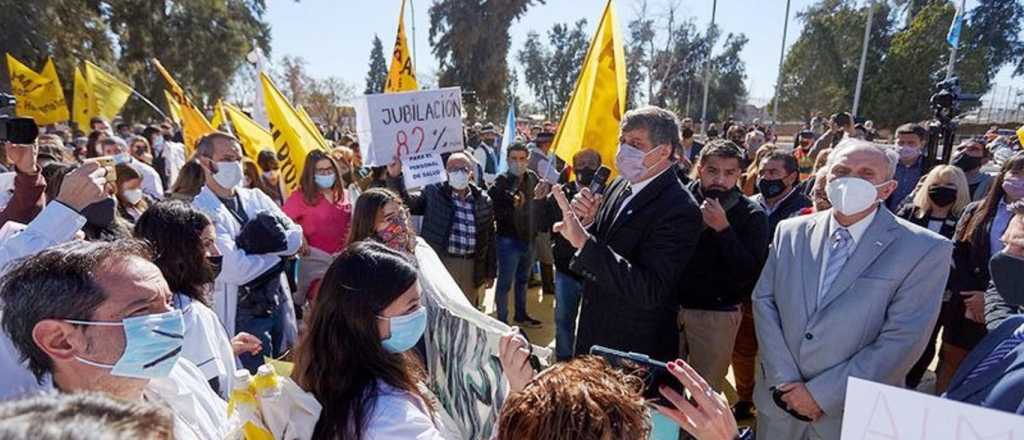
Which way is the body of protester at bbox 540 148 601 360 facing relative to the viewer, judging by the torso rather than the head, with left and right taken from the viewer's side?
facing the viewer

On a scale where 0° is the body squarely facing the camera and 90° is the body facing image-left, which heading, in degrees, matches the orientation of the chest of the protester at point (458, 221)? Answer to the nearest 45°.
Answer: approximately 0°

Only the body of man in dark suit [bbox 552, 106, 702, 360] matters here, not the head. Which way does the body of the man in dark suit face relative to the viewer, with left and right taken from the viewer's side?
facing the viewer and to the left of the viewer

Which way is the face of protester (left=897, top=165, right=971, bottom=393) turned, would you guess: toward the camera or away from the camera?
toward the camera

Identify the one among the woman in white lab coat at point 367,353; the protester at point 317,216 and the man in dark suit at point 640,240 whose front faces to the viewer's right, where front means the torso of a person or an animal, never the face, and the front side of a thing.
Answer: the woman in white lab coat

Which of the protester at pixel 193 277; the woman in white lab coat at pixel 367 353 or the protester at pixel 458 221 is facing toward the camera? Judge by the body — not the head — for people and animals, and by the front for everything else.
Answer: the protester at pixel 458 221

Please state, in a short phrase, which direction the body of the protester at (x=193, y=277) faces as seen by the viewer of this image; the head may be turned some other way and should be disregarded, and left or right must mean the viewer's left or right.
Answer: facing to the right of the viewer

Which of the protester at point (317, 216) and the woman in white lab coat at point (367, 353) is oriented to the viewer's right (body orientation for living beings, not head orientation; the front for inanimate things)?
the woman in white lab coat

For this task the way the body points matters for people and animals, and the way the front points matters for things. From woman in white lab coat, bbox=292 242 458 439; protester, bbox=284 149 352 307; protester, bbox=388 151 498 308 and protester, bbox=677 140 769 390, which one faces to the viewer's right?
the woman in white lab coat

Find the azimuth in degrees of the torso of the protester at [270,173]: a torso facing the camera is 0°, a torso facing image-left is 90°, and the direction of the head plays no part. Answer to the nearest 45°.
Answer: approximately 315°

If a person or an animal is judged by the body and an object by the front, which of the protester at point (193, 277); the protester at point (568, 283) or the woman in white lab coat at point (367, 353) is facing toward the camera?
the protester at point (568, 283)

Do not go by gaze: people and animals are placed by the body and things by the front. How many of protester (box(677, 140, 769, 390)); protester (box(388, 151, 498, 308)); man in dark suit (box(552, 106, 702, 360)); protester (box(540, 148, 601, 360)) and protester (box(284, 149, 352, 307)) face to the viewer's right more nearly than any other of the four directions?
0

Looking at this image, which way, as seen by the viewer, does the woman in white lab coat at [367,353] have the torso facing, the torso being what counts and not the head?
to the viewer's right

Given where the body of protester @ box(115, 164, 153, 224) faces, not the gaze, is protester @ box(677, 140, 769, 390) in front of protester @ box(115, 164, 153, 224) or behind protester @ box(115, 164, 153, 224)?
in front

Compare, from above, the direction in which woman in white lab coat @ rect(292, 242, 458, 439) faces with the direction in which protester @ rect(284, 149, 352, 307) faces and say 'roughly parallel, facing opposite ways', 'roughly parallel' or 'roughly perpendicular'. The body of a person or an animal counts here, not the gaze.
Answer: roughly perpendicular
